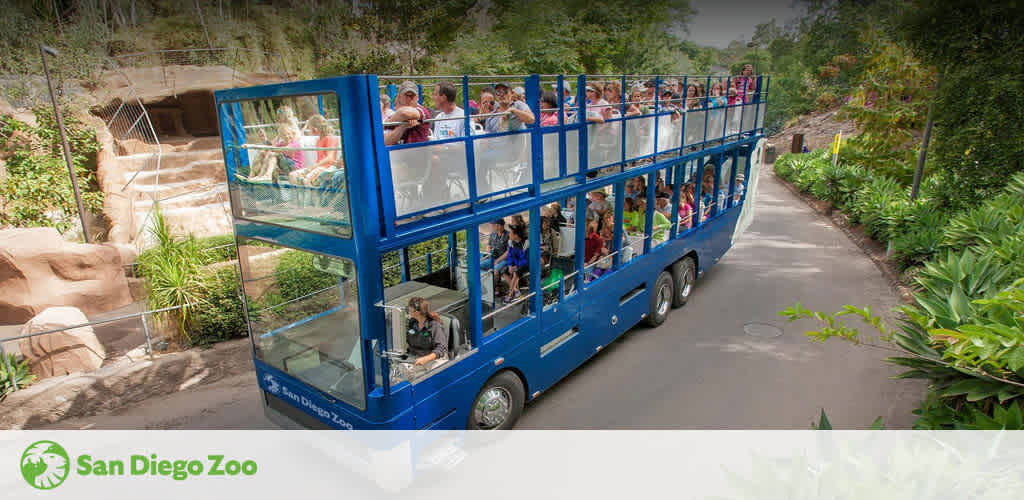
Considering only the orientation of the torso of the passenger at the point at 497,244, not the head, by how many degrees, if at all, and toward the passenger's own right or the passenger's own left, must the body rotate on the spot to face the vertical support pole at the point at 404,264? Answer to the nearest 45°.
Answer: approximately 45° to the passenger's own right

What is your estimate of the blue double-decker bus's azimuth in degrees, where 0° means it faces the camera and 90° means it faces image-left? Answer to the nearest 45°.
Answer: approximately 45°

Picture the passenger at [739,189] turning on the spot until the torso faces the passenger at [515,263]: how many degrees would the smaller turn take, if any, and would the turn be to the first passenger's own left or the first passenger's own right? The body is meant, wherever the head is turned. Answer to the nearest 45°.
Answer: approximately 45° to the first passenger's own left

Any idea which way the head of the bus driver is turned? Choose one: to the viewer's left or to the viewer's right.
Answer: to the viewer's left

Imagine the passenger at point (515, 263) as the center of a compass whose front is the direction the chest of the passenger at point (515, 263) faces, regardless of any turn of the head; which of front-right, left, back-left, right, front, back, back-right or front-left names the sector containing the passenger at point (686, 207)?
back

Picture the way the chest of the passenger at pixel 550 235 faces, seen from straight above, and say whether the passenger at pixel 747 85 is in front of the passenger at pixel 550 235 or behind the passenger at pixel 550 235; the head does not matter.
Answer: behind

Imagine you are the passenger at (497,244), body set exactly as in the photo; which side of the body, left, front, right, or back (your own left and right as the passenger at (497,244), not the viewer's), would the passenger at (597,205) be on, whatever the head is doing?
back
